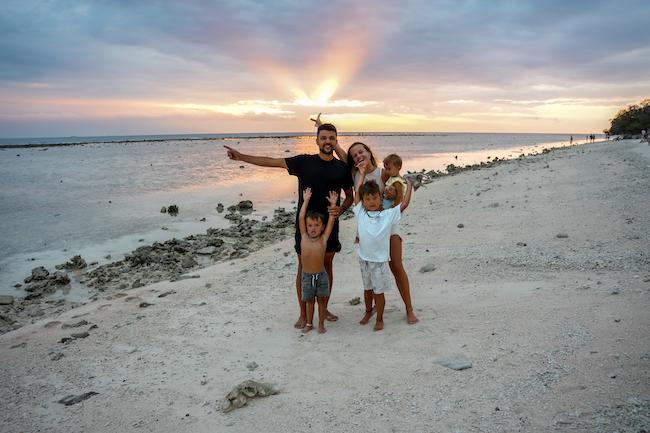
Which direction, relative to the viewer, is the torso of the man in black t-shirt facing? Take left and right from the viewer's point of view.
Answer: facing the viewer

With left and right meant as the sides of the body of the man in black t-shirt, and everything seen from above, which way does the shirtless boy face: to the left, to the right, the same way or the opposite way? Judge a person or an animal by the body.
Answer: the same way

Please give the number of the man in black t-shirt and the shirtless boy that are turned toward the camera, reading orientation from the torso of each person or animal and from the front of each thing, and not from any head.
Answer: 2

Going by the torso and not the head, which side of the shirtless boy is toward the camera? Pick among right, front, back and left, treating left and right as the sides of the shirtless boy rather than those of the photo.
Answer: front

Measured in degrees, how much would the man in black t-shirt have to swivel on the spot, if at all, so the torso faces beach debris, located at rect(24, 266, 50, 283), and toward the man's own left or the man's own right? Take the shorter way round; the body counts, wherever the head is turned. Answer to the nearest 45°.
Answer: approximately 135° to the man's own right

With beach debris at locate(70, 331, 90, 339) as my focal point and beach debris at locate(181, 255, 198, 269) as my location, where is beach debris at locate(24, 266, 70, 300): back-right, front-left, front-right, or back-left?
front-right

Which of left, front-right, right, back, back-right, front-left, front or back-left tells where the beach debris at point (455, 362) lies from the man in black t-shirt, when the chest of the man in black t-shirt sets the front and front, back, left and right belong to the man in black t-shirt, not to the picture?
front-left

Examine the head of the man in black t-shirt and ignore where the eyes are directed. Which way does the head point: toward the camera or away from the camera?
toward the camera

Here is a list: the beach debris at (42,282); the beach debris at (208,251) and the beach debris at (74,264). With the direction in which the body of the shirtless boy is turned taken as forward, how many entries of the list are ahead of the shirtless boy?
0

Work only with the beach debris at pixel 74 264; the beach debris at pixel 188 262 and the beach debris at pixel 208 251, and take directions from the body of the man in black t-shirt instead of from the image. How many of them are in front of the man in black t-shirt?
0

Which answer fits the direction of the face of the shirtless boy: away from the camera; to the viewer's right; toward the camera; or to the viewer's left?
toward the camera

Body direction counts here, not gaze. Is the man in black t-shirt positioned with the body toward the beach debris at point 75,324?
no

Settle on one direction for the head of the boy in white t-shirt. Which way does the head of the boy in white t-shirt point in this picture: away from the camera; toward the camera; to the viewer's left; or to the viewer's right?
toward the camera
